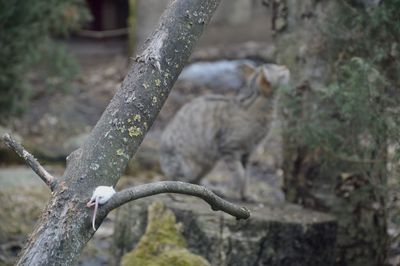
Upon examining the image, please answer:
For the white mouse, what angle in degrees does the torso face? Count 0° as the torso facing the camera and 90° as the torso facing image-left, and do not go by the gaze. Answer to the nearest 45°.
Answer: approximately 225°
